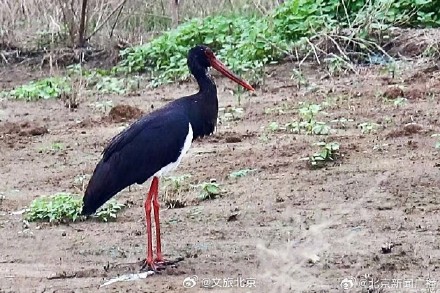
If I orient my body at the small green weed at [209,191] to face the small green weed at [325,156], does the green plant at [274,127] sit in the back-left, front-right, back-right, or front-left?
front-left

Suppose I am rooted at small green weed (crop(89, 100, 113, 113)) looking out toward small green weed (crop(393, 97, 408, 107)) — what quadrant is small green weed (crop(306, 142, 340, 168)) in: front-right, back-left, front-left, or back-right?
front-right

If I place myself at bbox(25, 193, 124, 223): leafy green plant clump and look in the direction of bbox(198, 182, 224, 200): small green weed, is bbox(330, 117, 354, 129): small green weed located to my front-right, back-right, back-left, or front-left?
front-left

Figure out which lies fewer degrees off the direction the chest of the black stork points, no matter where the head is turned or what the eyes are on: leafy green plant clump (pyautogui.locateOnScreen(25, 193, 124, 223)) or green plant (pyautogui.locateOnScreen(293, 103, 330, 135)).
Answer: the green plant

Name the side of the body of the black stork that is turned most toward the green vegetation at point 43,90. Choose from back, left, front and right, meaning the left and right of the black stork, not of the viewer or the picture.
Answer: left

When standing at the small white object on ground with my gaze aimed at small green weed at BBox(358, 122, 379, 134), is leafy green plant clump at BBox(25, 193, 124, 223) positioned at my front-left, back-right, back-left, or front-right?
front-left

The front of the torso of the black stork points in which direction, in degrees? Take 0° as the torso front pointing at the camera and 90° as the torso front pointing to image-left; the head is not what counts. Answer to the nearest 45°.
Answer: approximately 270°

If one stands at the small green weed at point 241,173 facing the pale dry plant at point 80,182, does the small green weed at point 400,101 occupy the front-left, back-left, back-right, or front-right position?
back-right

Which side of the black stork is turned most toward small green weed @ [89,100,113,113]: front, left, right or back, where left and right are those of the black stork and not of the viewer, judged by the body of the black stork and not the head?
left
